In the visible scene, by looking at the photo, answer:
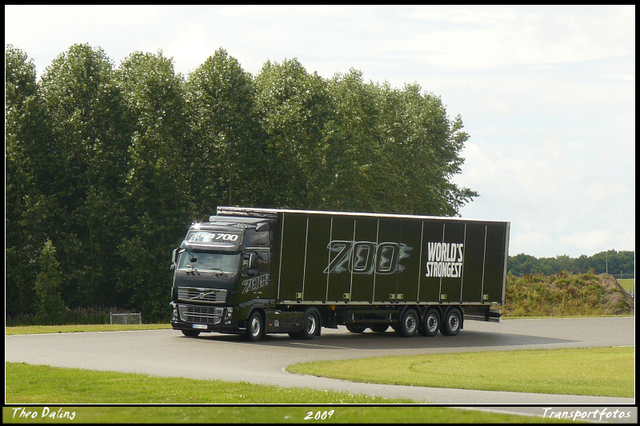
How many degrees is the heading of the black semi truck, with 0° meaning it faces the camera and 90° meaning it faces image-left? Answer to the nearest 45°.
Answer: approximately 45°

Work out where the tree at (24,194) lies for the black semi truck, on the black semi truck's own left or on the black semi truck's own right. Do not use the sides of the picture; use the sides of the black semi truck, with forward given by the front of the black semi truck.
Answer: on the black semi truck's own right

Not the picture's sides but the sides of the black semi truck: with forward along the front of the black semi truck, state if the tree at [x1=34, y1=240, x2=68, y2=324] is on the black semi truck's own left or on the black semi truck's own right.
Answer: on the black semi truck's own right

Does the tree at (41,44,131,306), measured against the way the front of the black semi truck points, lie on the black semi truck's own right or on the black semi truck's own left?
on the black semi truck's own right

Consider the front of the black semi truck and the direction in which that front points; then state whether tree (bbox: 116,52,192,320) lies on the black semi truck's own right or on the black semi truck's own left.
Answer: on the black semi truck's own right
